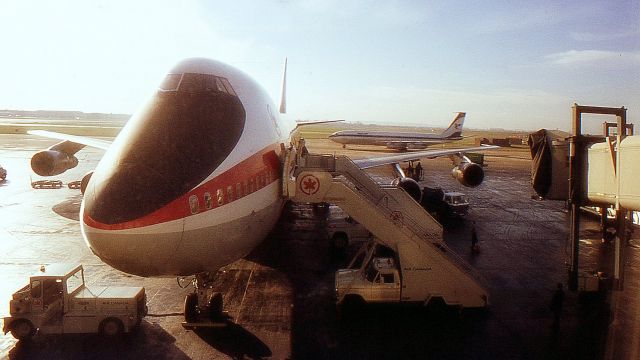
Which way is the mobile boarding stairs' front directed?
to the viewer's left

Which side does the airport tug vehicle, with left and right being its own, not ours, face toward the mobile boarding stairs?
back

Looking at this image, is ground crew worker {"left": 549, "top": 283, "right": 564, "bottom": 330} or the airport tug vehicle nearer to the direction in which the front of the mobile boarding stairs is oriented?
the airport tug vehicle

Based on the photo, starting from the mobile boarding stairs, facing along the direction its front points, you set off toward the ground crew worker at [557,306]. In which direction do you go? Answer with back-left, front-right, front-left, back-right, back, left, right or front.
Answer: back

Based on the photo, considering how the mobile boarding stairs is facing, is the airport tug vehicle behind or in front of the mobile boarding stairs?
in front

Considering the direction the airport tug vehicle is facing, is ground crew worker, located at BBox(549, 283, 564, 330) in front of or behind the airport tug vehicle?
behind

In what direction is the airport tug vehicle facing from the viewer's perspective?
to the viewer's left
